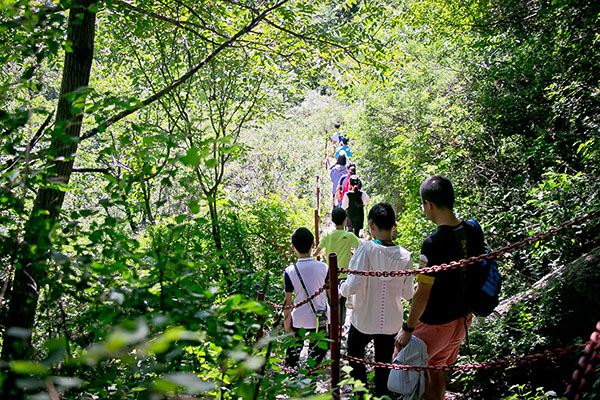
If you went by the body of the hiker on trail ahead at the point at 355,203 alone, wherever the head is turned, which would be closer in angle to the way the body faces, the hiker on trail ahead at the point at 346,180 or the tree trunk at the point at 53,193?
the hiker on trail ahead

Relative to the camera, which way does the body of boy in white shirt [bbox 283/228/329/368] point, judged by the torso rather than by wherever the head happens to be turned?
away from the camera

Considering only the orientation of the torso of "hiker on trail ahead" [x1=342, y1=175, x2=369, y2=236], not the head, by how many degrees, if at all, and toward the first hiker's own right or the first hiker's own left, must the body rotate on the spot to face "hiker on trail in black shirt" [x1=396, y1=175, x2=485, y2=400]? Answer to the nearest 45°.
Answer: approximately 180°

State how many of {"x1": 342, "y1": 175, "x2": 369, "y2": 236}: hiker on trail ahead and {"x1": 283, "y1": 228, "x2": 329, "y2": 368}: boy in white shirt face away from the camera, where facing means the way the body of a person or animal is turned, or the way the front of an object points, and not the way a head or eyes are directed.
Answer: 2

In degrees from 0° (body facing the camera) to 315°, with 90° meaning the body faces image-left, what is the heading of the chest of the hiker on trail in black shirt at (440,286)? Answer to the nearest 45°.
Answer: approximately 135°

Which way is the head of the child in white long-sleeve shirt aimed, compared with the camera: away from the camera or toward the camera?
away from the camera

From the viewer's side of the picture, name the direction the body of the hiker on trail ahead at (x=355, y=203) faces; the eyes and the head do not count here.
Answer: away from the camera

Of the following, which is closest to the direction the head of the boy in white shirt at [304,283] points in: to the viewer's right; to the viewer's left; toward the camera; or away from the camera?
away from the camera
